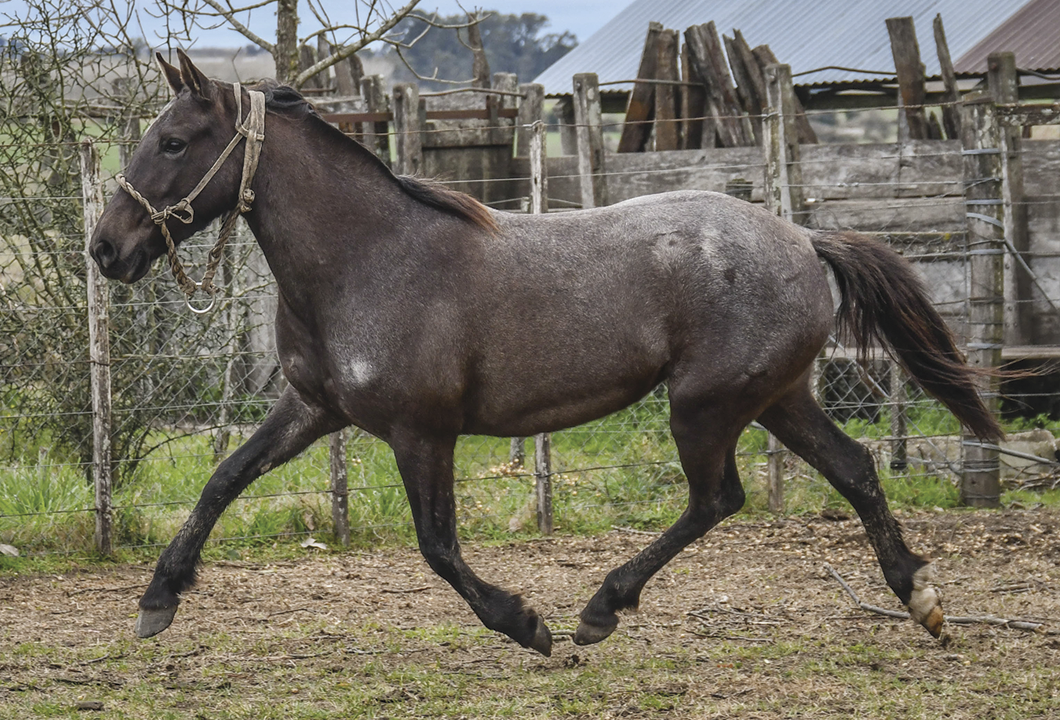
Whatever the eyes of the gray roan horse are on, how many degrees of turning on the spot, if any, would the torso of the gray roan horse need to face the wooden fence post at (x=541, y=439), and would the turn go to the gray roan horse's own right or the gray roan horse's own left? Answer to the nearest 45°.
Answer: approximately 90° to the gray roan horse's own right

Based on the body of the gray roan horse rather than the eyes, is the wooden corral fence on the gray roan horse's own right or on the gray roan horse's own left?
on the gray roan horse's own right

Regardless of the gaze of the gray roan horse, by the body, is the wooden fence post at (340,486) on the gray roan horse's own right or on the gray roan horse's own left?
on the gray roan horse's own right

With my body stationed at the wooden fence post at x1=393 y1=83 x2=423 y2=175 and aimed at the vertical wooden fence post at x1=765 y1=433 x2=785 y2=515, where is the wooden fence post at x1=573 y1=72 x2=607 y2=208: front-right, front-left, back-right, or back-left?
front-left

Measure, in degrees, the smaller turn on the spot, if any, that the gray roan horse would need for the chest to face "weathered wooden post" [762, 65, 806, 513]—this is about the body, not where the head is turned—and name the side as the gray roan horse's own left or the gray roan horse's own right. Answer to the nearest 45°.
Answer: approximately 135° to the gray roan horse's own right

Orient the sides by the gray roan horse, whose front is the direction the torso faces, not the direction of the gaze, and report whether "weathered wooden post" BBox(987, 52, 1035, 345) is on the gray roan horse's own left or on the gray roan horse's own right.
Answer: on the gray roan horse's own right

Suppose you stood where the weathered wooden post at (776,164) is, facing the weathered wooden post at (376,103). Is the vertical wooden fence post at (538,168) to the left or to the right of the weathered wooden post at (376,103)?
left

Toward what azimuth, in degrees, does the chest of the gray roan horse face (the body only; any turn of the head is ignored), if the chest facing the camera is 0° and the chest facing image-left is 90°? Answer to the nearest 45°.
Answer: approximately 90°

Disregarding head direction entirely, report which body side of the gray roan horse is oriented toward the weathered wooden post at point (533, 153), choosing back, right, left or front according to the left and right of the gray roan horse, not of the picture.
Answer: right

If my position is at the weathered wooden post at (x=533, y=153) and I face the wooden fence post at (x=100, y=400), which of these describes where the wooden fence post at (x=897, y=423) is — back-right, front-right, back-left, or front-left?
back-left

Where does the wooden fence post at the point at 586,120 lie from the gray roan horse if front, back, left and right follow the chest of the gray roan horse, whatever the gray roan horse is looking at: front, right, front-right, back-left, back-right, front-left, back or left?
right

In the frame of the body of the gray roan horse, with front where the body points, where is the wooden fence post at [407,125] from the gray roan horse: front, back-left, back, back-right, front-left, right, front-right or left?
right
